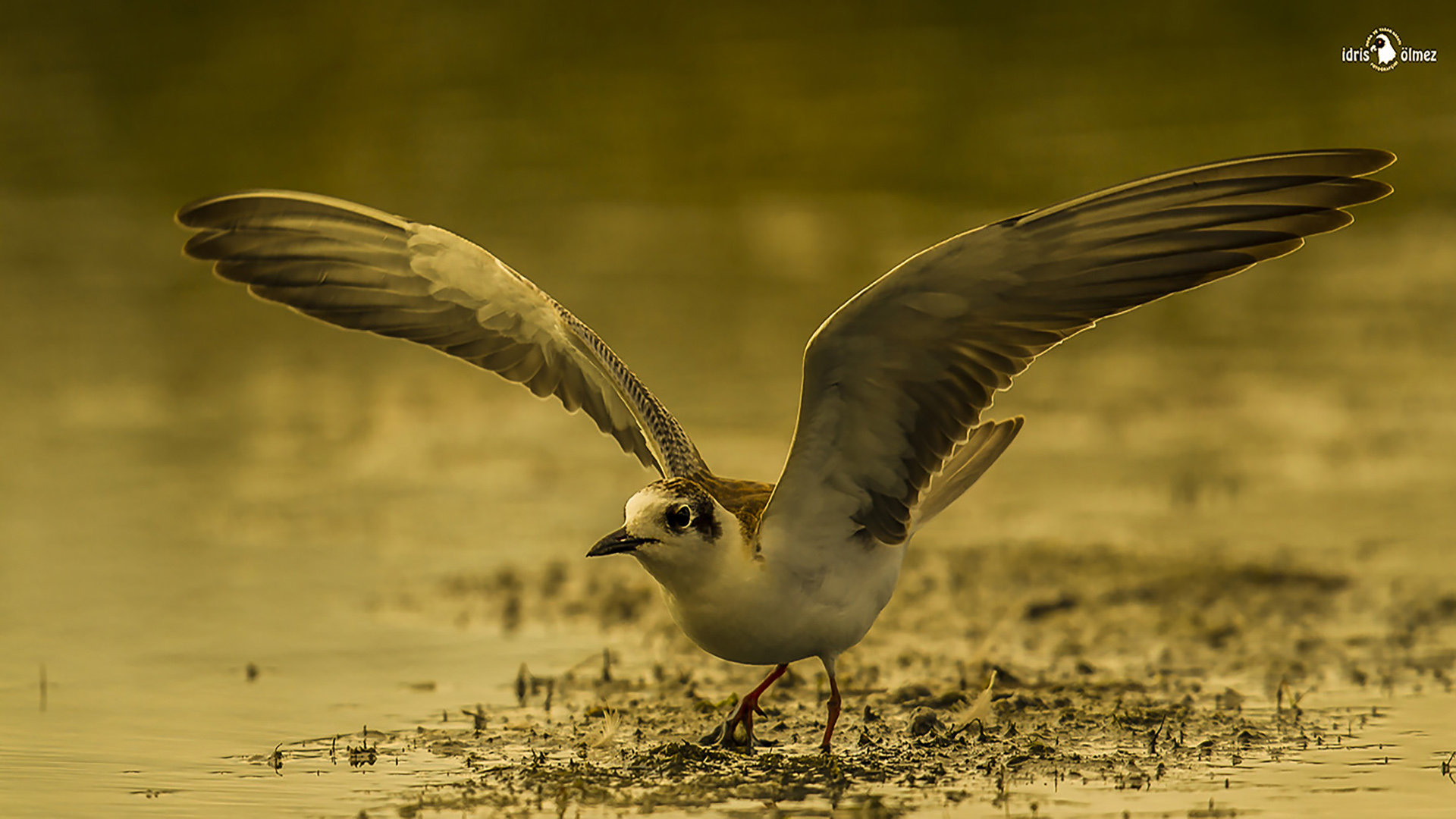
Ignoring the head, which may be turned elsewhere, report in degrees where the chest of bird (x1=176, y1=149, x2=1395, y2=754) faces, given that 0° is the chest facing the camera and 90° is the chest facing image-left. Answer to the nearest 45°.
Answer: approximately 45°
